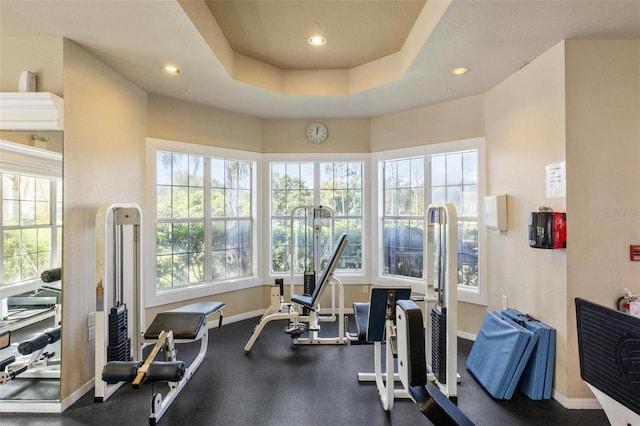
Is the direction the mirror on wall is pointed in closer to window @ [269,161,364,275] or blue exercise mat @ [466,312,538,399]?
the blue exercise mat

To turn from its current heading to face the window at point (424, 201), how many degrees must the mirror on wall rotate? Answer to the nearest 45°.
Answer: approximately 90° to its left

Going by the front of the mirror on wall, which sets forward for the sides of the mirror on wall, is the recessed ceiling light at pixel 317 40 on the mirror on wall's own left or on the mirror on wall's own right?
on the mirror on wall's own left

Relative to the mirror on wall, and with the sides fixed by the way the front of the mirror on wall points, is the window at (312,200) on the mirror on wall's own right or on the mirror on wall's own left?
on the mirror on wall's own left

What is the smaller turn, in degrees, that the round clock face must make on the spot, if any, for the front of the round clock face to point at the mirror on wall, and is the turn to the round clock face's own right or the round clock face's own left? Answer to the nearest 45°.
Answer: approximately 45° to the round clock face's own right

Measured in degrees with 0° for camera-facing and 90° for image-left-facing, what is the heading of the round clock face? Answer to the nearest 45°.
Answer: approximately 0°

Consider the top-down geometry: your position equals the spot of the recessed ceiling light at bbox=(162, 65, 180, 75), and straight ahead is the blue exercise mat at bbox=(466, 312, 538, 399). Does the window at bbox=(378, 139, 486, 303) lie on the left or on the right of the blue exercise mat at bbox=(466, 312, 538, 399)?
left

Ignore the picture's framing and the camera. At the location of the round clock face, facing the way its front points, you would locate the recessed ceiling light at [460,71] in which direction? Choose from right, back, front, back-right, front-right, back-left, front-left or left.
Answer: front-left

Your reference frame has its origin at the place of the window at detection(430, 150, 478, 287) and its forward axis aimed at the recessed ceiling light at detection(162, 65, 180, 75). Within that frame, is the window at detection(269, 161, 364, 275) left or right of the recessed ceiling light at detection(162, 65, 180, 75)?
right

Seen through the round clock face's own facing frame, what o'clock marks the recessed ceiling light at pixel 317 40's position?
The recessed ceiling light is roughly at 12 o'clock from the round clock face.

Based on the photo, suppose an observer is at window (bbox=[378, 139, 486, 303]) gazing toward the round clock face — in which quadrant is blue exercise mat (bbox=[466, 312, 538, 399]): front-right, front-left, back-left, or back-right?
back-left
